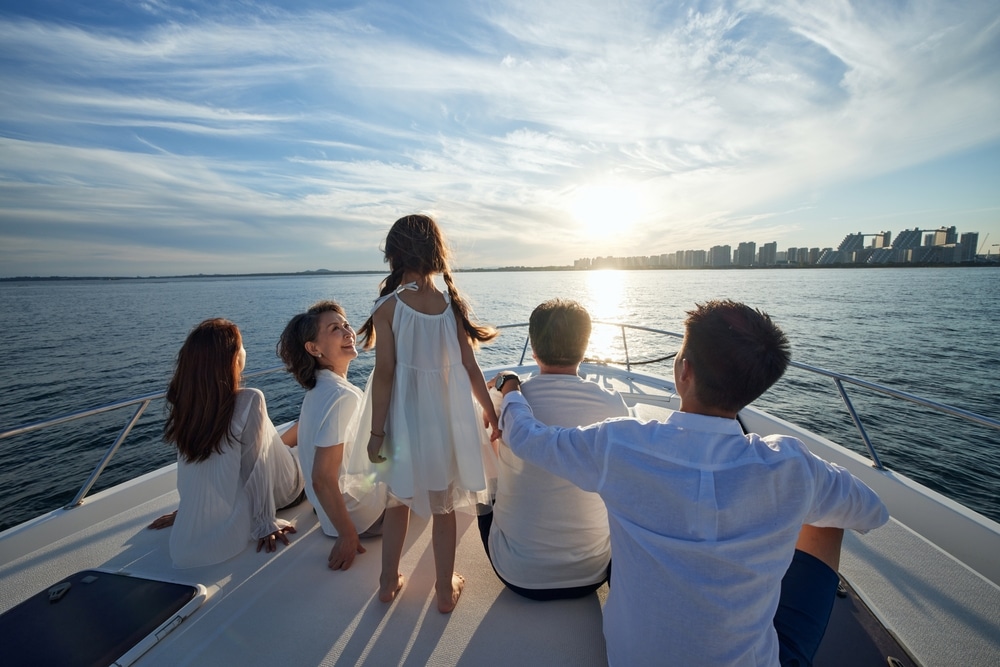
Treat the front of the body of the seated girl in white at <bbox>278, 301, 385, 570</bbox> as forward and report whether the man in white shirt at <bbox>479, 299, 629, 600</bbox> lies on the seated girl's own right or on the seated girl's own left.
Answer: on the seated girl's own right

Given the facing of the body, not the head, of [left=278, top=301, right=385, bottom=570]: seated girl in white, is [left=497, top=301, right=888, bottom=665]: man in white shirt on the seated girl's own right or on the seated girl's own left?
on the seated girl's own right

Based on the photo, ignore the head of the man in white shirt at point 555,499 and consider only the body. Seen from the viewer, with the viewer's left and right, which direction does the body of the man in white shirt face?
facing away from the viewer

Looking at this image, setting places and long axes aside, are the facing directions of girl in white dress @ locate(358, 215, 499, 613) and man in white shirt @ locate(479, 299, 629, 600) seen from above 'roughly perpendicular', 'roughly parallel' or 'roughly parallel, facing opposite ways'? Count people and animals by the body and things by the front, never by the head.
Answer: roughly parallel

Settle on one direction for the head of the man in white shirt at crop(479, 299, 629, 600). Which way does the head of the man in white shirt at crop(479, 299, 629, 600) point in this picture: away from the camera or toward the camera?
away from the camera

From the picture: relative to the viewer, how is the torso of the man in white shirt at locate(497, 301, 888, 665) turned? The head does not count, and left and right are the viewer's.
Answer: facing away from the viewer

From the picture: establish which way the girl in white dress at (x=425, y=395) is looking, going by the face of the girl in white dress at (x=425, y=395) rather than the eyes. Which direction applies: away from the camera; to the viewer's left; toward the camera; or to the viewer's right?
away from the camera

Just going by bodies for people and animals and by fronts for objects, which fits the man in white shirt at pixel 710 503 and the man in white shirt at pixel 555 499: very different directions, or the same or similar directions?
same or similar directions

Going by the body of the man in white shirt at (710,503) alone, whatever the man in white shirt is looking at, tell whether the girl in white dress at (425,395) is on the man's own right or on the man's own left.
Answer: on the man's own left

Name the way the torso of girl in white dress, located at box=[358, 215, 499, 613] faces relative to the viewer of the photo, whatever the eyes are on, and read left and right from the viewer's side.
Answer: facing away from the viewer
